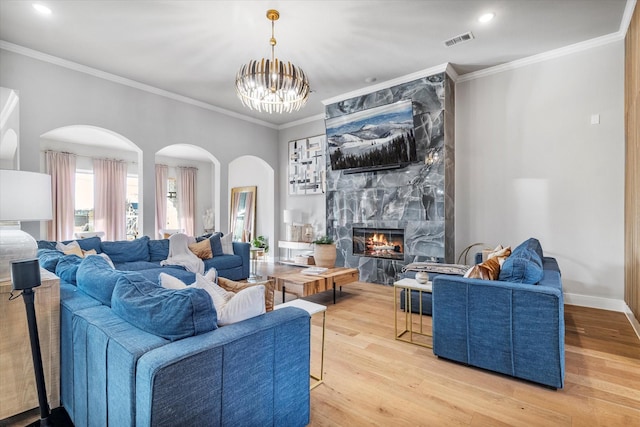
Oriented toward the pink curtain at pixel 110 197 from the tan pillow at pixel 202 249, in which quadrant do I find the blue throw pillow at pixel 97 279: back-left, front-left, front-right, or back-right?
back-left

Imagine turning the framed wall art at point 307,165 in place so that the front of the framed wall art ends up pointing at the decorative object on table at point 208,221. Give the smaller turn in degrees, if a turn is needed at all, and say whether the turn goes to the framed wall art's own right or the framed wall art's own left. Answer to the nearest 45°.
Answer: approximately 90° to the framed wall art's own right

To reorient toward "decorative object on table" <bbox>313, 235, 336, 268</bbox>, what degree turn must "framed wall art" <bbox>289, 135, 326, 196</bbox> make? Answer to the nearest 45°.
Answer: approximately 45° to its left

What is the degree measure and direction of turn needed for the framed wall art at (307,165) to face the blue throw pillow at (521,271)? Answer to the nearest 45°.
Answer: approximately 45° to its left

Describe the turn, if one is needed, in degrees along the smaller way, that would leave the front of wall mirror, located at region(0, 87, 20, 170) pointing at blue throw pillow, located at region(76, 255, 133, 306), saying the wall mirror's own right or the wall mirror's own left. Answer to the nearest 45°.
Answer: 0° — it already faces it

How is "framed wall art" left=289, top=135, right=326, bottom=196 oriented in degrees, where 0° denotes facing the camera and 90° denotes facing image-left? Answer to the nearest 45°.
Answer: approximately 45°

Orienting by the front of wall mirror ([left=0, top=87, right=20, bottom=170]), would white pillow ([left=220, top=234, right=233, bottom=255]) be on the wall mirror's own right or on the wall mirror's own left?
on the wall mirror's own left

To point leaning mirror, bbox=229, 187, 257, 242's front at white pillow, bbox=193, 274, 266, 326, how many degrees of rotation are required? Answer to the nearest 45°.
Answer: approximately 45° to its left

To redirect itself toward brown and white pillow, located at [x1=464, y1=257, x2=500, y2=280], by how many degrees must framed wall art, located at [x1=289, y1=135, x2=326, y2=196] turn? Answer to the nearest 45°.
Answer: approximately 45° to its left

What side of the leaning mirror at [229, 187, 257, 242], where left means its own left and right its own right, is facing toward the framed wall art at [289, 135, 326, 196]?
left
